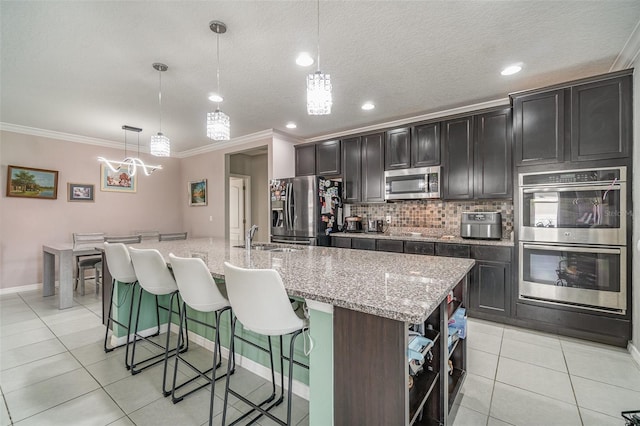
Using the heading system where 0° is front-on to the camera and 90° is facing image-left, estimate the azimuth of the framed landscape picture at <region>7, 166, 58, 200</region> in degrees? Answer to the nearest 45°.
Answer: approximately 0°

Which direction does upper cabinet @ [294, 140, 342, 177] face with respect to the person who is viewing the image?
facing the viewer and to the left of the viewer

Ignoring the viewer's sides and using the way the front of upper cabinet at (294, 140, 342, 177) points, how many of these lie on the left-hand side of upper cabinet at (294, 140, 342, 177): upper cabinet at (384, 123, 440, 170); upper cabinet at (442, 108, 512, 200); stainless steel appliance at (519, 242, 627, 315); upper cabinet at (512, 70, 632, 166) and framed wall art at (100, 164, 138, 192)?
4

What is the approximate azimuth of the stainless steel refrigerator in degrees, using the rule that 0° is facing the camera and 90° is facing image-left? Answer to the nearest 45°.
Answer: approximately 45°

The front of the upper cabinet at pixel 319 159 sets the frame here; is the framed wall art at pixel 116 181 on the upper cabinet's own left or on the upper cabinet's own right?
on the upper cabinet's own right

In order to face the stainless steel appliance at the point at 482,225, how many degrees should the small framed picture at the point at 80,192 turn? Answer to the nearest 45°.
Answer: approximately 45° to its left

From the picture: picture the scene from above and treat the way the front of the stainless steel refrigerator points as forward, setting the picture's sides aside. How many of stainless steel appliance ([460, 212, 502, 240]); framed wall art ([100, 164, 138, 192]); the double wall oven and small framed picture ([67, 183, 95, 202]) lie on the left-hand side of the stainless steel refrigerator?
2

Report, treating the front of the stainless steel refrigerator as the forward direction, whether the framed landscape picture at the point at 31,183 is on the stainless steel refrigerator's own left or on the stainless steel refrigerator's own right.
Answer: on the stainless steel refrigerator's own right

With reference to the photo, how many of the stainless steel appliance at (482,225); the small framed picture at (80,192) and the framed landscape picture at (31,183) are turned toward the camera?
3

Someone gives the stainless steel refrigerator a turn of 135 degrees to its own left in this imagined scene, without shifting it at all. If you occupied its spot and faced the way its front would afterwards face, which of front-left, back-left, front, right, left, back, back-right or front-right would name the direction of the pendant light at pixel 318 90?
right

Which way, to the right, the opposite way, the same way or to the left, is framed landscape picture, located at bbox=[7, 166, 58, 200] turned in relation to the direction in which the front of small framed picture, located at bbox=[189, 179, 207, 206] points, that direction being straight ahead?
to the left

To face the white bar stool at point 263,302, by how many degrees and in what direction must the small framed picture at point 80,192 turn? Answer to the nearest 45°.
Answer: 0° — it already faces it

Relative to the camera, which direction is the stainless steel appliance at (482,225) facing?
toward the camera
